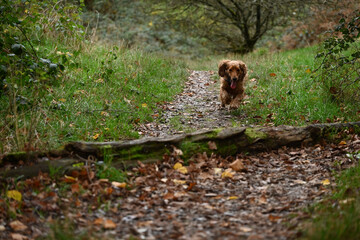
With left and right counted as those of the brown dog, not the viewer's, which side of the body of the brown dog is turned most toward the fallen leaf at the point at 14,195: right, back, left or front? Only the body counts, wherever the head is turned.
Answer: front

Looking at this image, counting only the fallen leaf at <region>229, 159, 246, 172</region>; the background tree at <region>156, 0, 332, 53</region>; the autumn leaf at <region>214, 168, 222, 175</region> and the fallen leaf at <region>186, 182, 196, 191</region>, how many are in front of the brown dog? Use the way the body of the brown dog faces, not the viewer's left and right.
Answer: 3

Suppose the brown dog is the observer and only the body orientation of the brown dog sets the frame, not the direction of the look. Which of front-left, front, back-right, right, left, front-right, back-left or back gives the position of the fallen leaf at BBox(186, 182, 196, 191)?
front

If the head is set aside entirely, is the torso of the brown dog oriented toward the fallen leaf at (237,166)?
yes

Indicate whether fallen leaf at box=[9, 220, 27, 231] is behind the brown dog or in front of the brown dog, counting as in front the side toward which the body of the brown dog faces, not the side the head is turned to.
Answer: in front

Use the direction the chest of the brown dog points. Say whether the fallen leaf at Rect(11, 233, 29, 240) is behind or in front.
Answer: in front

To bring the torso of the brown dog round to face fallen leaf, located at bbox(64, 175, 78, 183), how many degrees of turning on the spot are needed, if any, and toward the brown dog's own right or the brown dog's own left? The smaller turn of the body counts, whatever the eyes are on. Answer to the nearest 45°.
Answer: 0° — it already faces it

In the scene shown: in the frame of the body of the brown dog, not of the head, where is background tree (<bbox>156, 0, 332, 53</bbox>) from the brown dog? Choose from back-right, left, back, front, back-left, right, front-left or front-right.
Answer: back

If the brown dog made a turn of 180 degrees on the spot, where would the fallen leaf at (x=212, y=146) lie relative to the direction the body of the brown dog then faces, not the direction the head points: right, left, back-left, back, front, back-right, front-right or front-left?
back

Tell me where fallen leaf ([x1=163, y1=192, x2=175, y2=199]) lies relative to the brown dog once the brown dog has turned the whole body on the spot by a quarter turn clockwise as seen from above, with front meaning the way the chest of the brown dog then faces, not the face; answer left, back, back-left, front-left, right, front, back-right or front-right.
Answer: left

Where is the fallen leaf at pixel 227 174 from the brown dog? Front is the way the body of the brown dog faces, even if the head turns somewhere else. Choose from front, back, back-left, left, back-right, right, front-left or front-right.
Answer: front

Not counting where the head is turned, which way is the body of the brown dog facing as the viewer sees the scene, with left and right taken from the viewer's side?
facing the viewer

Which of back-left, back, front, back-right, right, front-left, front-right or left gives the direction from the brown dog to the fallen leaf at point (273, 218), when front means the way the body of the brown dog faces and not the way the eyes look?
front
